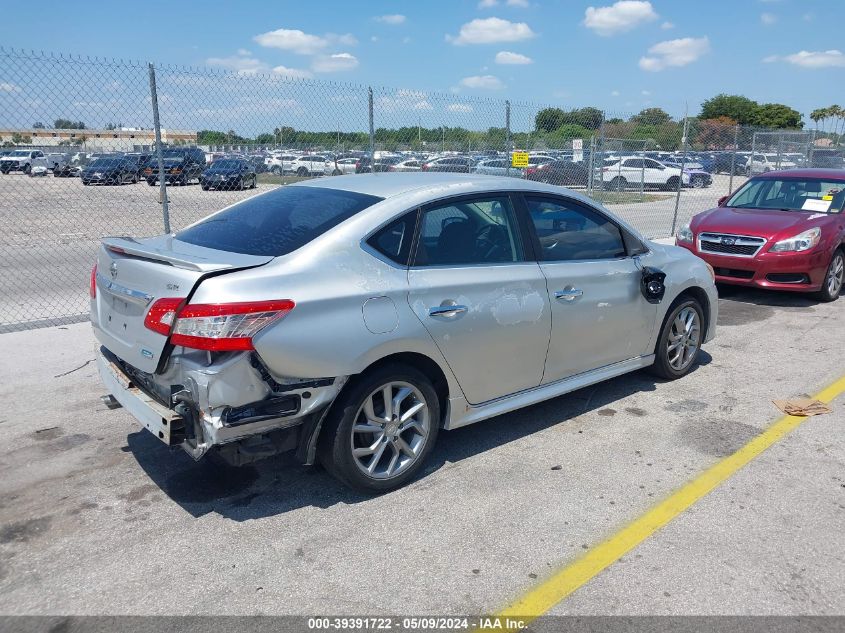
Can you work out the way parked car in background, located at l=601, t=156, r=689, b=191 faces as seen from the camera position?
facing to the right of the viewer

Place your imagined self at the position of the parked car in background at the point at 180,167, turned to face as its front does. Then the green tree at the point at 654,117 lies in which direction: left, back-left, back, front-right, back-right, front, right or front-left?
back

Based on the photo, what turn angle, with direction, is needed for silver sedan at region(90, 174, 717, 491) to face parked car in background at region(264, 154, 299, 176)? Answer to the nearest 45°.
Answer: approximately 45° to its left

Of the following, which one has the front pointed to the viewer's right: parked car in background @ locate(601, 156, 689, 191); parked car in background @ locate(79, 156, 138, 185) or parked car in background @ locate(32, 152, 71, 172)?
parked car in background @ locate(601, 156, 689, 191)

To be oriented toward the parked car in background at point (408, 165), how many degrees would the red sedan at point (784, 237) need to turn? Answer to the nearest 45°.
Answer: approximately 135° to its right

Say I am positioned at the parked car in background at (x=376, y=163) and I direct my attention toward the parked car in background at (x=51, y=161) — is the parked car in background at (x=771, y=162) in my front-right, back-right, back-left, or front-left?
back-right

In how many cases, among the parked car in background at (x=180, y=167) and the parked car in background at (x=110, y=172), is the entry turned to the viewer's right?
0

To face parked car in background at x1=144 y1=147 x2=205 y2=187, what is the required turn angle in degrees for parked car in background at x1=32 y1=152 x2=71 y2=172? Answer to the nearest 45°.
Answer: approximately 135° to its left

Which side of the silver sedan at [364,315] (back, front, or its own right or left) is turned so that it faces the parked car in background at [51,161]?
left

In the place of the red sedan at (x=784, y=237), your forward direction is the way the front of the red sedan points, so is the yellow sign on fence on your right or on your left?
on your right

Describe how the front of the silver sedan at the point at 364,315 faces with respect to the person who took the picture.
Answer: facing away from the viewer and to the right of the viewer

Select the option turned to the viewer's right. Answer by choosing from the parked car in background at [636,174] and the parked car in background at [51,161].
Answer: the parked car in background at [636,174]

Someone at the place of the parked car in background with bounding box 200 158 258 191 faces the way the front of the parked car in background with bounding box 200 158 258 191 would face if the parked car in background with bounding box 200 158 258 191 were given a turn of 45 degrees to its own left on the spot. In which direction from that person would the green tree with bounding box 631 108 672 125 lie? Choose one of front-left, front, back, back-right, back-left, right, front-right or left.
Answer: back-left

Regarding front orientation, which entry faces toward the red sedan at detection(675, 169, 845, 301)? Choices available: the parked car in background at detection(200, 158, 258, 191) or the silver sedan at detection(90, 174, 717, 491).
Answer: the silver sedan

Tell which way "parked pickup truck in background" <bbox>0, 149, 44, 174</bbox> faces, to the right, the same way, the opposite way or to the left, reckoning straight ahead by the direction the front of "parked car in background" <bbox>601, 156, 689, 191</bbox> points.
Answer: to the right
